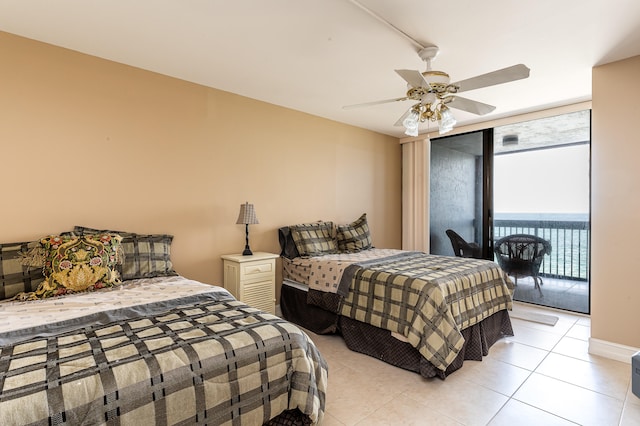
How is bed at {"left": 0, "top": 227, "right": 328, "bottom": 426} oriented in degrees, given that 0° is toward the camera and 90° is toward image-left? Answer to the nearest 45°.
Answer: approximately 315°

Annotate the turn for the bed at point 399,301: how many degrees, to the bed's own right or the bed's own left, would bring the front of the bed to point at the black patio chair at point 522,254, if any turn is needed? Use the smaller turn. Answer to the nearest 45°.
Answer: approximately 90° to the bed's own left

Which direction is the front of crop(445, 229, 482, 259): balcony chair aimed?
to the viewer's right

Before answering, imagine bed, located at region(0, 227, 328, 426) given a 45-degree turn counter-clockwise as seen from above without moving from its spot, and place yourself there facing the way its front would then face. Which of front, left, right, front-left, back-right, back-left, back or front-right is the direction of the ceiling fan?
front

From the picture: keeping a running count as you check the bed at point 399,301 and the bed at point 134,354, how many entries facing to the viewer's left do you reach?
0

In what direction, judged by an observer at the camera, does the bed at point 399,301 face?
facing the viewer and to the right of the viewer

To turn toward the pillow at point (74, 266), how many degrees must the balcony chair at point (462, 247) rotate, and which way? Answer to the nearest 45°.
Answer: approximately 135° to its right

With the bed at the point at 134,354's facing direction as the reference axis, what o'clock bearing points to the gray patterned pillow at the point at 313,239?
The gray patterned pillow is roughly at 9 o'clock from the bed.

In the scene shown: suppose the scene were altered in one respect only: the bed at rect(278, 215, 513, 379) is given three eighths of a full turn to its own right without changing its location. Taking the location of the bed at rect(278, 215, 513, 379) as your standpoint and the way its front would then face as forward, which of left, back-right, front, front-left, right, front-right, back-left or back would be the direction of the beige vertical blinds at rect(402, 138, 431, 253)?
right

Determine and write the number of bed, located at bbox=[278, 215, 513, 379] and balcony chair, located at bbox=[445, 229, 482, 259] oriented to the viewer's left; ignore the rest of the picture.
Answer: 0
